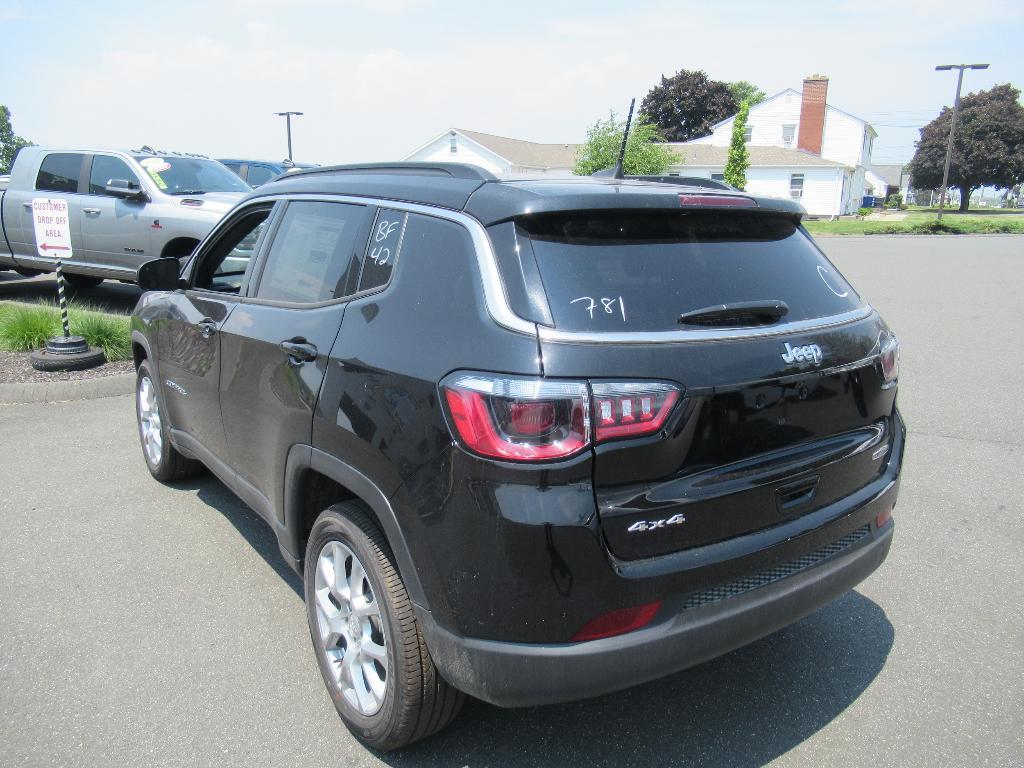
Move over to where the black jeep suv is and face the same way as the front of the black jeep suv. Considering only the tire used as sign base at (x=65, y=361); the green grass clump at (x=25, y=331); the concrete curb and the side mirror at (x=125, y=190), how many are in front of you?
4

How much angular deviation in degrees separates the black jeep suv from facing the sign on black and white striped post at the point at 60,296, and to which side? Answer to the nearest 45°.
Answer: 0° — it already faces it

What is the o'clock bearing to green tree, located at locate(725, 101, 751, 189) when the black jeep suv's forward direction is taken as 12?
The green tree is roughly at 2 o'clock from the black jeep suv.

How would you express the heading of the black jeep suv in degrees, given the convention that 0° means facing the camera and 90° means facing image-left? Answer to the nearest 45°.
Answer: approximately 135°

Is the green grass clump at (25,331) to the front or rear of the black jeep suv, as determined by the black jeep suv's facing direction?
to the front

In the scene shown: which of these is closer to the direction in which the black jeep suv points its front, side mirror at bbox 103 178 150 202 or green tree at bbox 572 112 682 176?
the side mirror

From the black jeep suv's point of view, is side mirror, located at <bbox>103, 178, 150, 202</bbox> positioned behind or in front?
in front

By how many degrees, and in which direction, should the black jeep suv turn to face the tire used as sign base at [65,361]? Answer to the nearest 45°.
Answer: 0° — it already faces it

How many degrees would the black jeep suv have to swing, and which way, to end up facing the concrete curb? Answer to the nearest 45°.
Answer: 0° — it already faces it
